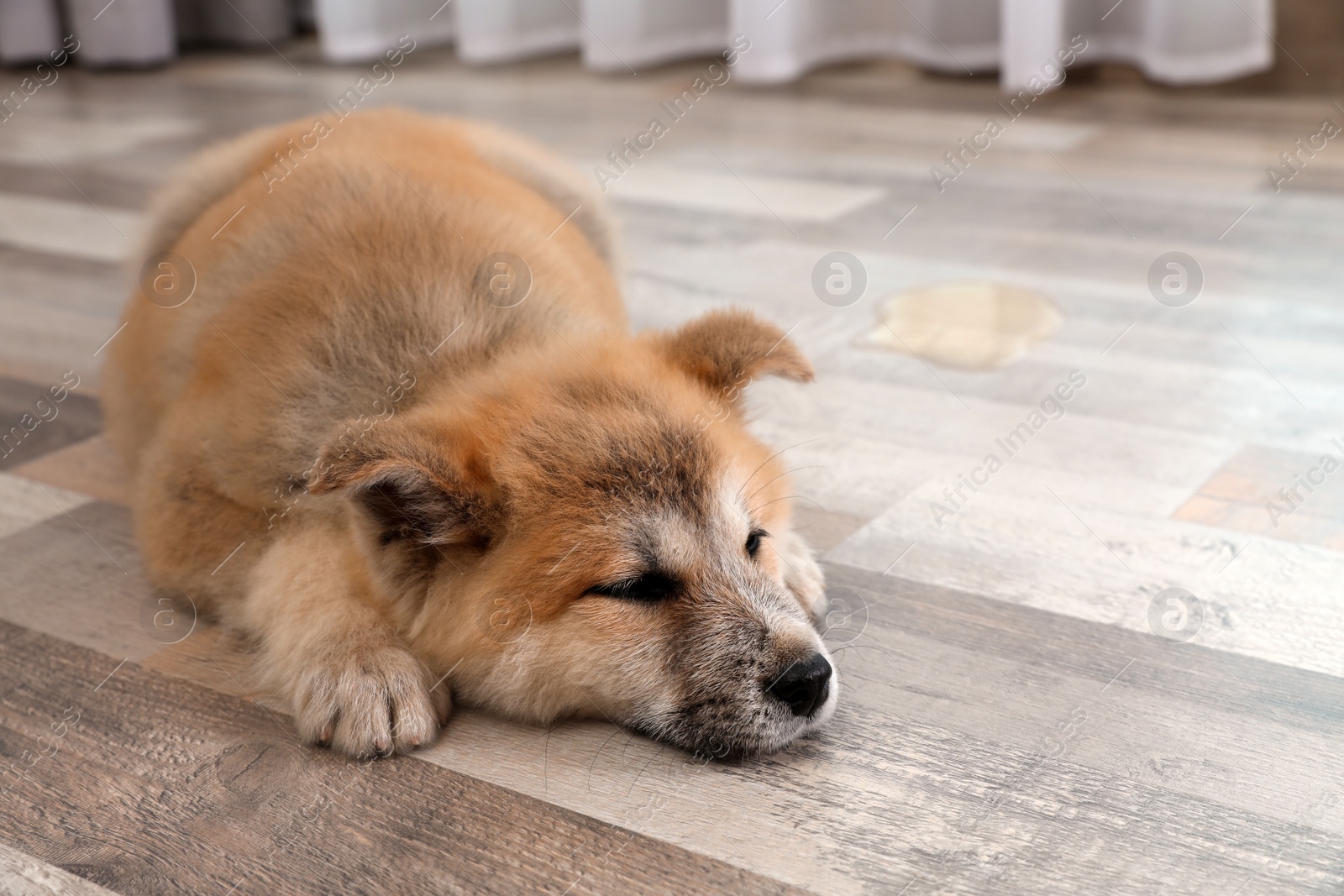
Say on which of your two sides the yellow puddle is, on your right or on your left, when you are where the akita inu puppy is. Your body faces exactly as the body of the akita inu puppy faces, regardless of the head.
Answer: on your left

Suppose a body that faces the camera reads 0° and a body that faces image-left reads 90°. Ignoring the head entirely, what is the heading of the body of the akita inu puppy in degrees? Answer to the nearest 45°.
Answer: approximately 315°
